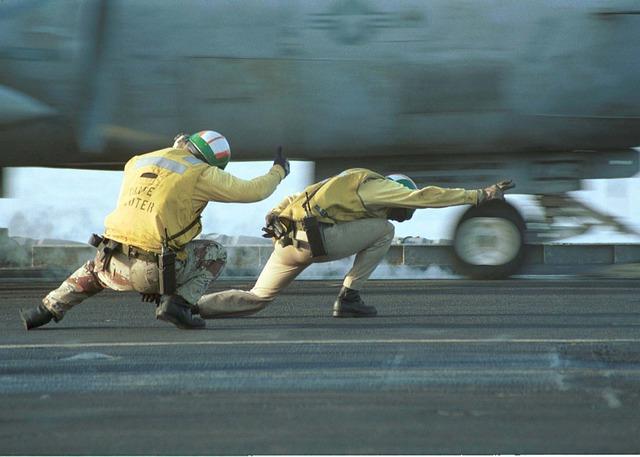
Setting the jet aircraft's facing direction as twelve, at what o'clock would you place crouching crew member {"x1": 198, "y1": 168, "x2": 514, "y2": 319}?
The crouching crew member is roughly at 3 o'clock from the jet aircraft.

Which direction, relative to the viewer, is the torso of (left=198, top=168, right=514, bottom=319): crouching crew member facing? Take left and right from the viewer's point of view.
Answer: facing to the right of the viewer

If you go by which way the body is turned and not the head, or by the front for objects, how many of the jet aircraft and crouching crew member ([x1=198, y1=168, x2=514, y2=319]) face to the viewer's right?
2

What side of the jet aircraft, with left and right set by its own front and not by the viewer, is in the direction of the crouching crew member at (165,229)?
right

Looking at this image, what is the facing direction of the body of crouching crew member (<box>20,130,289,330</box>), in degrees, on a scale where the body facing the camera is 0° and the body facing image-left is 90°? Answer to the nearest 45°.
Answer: approximately 225°

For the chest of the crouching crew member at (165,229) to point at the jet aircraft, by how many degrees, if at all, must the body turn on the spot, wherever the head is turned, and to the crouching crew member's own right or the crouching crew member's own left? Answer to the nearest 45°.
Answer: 0° — they already face it

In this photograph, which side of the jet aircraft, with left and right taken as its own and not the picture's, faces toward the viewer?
right
